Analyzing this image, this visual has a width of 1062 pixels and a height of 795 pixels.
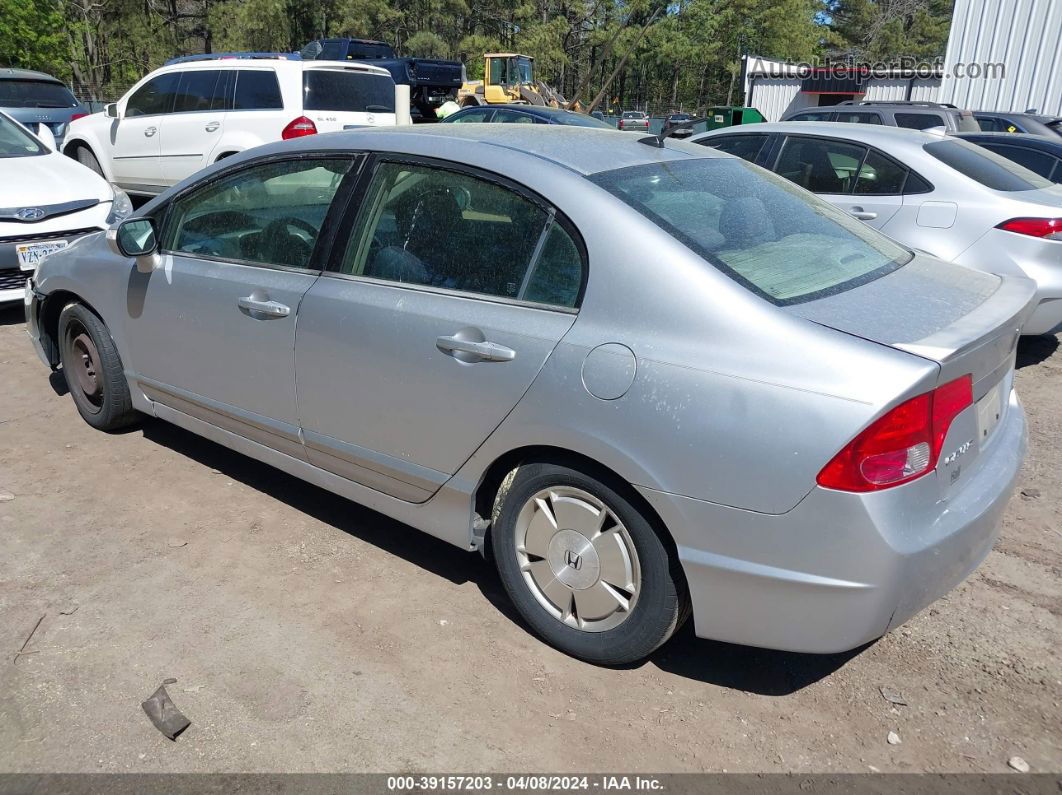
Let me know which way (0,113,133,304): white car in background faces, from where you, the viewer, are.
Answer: facing the viewer and to the right of the viewer

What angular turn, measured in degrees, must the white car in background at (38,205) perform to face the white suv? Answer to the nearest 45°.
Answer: approximately 90° to its left

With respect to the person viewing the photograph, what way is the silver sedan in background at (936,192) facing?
facing away from the viewer and to the left of the viewer

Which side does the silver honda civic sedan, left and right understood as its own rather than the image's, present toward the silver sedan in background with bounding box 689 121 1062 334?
right

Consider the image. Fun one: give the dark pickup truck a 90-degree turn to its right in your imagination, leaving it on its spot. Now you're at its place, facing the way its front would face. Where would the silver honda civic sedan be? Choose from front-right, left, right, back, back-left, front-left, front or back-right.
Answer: back-right

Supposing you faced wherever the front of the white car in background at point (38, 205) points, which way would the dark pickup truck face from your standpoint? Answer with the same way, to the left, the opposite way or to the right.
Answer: the opposite way

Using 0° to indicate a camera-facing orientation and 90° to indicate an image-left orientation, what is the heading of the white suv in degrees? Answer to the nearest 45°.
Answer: approximately 135°

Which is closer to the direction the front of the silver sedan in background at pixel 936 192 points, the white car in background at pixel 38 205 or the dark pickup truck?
the dark pickup truck

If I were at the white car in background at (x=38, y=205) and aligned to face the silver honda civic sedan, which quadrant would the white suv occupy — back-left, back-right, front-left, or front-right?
back-left

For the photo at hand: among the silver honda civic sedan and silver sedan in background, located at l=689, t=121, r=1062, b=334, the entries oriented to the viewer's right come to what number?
0

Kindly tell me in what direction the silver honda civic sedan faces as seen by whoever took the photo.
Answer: facing away from the viewer and to the left of the viewer

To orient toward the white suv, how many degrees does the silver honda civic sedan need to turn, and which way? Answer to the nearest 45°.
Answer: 0° — it already faces it

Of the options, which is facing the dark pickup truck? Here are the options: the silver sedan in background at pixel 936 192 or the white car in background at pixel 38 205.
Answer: the silver sedan in background

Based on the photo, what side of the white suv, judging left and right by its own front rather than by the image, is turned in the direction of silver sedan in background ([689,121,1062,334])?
back

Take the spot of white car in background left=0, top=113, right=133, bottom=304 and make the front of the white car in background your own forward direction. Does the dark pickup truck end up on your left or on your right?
on your left

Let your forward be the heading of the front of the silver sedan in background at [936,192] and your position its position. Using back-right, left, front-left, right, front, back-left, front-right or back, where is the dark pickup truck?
front

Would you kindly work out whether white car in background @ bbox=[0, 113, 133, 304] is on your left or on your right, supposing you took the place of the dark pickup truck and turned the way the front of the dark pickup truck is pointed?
on your left
